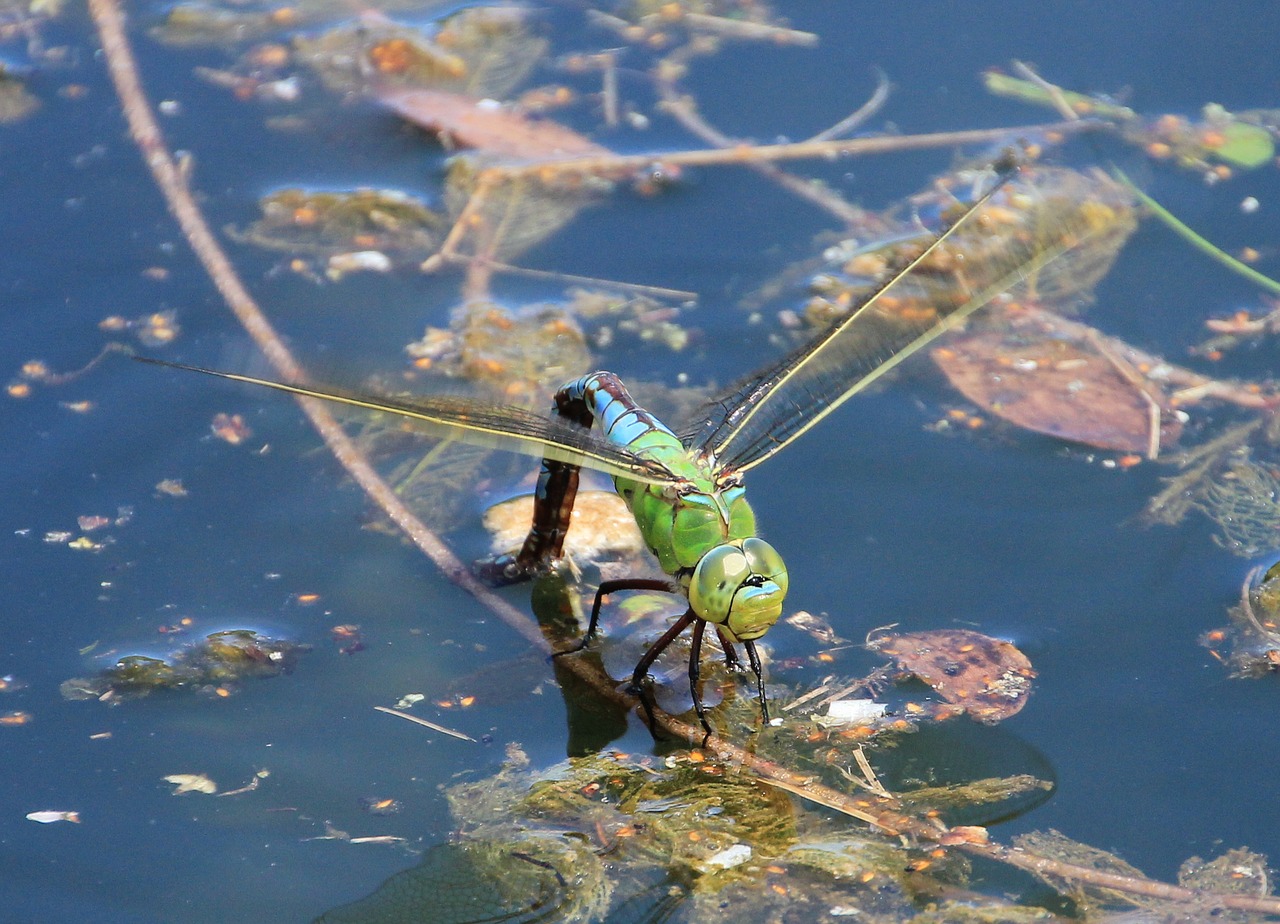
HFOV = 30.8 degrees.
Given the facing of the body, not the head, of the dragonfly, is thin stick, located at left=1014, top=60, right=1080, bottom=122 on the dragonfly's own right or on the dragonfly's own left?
on the dragonfly's own left

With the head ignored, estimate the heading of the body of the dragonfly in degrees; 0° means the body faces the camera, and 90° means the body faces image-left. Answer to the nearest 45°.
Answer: approximately 315°

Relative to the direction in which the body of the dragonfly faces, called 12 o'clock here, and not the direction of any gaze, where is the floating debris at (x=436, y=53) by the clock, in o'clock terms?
The floating debris is roughly at 7 o'clock from the dragonfly.

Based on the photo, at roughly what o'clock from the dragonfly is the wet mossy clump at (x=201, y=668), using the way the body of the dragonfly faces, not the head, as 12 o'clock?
The wet mossy clump is roughly at 4 o'clock from the dragonfly.

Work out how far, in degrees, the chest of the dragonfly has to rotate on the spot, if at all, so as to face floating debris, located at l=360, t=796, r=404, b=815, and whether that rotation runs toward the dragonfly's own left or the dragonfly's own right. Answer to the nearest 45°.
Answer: approximately 90° to the dragonfly's own right

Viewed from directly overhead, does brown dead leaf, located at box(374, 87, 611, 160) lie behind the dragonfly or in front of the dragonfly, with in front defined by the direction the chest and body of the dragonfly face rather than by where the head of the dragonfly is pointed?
behind

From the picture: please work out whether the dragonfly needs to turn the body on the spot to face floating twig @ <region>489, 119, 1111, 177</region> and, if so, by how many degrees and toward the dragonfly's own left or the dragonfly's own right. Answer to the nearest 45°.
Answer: approximately 135° to the dragonfly's own left

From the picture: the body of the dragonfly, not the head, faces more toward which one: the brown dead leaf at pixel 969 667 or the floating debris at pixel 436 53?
the brown dead leaf

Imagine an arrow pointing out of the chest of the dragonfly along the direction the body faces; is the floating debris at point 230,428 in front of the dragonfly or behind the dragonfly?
behind

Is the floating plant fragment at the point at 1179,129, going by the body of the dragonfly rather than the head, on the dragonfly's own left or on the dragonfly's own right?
on the dragonfly's own left

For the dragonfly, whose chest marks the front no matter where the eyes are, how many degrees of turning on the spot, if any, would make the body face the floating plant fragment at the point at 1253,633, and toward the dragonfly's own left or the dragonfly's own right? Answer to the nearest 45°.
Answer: approximately 45° to the dragonfly's own left
